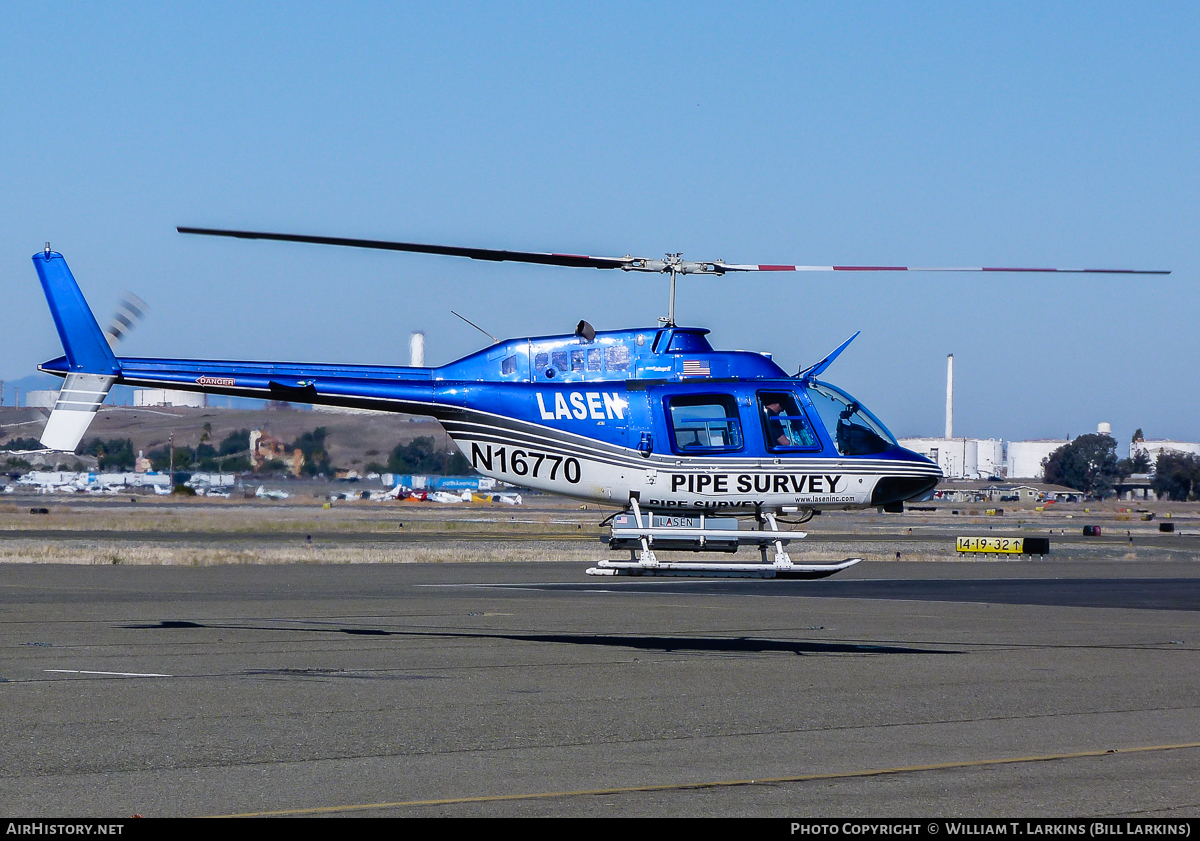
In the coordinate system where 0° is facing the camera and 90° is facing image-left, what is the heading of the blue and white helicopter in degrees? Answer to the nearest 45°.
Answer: approximately 270°
